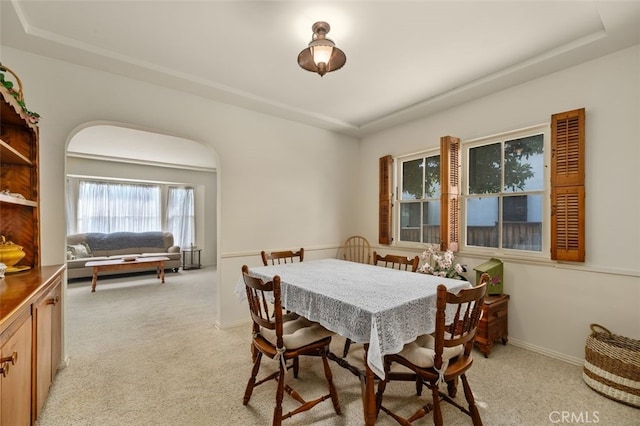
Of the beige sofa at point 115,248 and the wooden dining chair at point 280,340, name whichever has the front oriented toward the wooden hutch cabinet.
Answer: the beige sofa

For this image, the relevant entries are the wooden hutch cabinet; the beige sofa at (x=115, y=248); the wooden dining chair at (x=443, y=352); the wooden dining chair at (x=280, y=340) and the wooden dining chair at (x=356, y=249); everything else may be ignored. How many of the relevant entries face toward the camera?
2

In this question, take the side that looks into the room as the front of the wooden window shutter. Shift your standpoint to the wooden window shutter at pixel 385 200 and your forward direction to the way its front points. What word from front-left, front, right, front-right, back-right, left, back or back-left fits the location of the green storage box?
left

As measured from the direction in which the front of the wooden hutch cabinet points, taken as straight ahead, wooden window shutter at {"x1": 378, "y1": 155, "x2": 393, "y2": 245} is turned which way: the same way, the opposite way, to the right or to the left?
the opposite way

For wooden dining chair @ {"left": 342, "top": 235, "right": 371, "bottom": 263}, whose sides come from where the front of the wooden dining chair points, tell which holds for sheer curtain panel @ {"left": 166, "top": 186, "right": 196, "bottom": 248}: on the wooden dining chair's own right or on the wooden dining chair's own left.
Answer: on the wooden dining chair's own right

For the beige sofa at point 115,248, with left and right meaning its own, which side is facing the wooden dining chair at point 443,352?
front

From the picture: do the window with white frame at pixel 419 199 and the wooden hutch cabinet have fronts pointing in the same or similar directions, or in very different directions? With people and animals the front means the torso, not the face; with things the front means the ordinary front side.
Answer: very different directions

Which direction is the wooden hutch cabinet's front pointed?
to the viewer's right

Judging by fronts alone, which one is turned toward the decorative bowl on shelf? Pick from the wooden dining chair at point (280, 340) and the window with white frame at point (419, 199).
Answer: the window with white frame

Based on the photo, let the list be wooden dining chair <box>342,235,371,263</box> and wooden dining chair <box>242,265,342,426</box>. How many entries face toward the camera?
1

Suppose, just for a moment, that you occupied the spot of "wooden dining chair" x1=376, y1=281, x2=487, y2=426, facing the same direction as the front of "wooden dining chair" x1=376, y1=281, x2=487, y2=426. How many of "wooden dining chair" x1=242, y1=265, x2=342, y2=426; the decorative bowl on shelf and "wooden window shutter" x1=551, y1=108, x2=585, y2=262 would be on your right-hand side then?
1

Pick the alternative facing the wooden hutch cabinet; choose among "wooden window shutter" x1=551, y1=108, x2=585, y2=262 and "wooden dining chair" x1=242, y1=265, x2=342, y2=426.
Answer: the wooden window shutter

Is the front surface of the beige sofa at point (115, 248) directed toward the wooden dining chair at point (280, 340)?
yes

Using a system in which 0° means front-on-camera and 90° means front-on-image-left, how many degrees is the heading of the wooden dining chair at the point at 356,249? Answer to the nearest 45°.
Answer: approximately 0°
